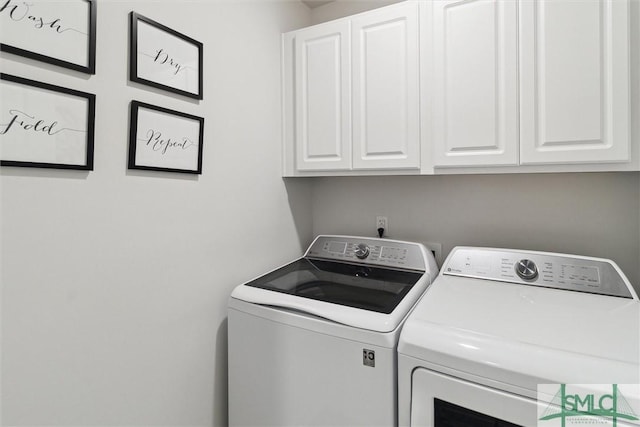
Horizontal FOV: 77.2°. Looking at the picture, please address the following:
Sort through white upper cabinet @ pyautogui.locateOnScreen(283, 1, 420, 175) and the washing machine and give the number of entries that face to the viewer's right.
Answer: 0

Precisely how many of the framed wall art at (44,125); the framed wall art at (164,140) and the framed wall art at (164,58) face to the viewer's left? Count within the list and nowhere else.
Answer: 0

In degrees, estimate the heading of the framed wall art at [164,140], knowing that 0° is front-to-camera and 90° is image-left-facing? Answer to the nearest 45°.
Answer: approximately 315°

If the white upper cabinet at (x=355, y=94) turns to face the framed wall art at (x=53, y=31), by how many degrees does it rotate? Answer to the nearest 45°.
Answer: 0° — it already faces it

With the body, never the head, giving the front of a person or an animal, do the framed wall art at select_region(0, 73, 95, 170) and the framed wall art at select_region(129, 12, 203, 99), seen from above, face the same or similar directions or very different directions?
same or similar directions

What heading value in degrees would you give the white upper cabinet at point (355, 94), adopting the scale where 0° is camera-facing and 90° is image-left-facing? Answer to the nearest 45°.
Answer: approximately 45°

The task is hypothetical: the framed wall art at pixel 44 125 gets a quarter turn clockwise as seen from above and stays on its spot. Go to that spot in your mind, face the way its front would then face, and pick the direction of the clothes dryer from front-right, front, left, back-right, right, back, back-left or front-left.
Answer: left

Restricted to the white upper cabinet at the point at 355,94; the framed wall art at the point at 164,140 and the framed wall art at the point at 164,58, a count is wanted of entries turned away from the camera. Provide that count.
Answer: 0

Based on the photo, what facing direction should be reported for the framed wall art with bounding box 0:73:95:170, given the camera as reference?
facing the viewer and to the right of the viewer

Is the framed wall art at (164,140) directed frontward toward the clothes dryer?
yes
